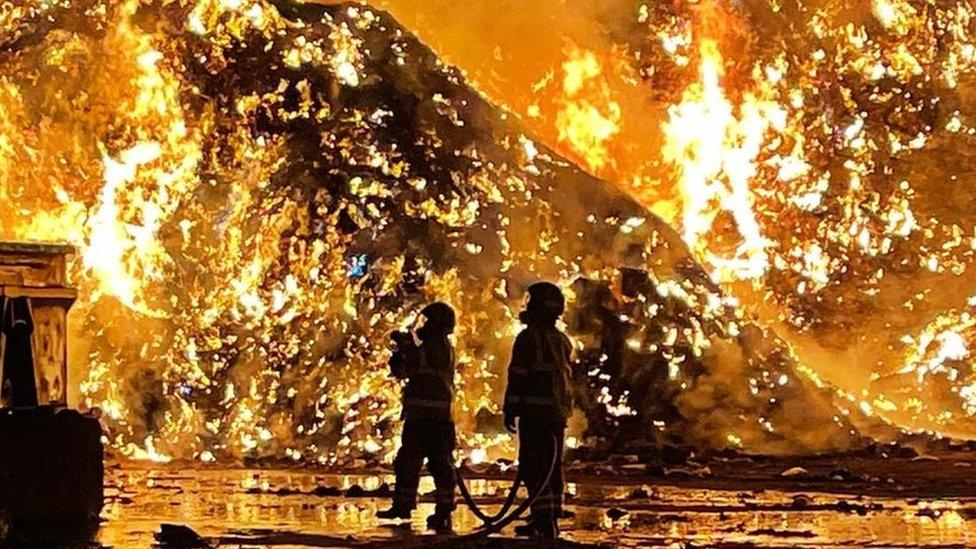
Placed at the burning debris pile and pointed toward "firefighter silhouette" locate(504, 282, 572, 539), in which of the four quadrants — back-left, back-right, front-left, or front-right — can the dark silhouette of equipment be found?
front-right

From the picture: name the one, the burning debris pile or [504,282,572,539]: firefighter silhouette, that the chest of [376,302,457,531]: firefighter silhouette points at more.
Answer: the burning debris pile

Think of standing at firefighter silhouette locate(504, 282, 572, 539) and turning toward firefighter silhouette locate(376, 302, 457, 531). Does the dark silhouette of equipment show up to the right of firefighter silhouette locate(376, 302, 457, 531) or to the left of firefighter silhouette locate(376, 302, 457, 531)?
left
